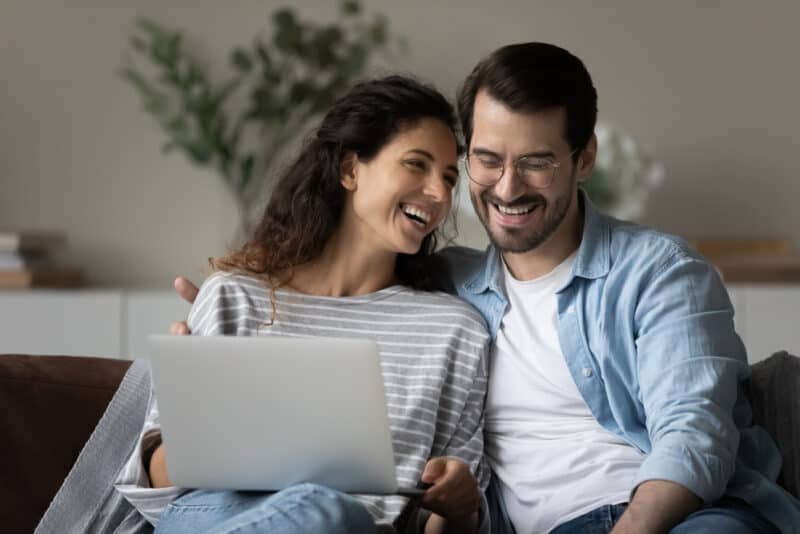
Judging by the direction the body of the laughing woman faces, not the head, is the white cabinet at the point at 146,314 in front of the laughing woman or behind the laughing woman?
behind

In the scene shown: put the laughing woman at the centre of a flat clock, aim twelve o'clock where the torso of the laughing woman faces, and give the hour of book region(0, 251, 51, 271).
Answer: The book is roughly at 5 o'clock from the laughing woman.

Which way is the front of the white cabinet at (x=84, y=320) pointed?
toward the camera

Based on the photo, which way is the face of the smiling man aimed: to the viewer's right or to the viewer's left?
to the viewer's left

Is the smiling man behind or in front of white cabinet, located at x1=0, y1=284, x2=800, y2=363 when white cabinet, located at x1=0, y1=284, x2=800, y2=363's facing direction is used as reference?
in front

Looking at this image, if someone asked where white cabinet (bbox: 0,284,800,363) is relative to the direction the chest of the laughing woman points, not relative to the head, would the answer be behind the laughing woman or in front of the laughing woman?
behind

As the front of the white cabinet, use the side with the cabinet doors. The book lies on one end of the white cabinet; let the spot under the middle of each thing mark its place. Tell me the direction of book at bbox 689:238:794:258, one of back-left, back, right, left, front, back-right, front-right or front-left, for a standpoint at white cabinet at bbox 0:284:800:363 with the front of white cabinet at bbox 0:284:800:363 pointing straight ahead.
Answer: left

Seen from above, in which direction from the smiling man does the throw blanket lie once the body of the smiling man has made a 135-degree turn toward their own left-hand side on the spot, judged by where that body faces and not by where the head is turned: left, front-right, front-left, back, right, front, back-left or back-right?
back

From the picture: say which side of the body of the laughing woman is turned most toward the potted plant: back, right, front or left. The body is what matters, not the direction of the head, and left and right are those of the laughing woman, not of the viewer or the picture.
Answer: back

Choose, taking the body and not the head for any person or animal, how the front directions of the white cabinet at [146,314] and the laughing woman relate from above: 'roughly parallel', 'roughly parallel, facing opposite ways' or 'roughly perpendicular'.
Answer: roughly parallel

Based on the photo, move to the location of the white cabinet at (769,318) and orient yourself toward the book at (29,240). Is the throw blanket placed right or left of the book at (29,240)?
left

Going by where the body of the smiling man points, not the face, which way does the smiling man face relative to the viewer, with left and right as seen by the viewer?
facing the viewer and to the left of the viewer

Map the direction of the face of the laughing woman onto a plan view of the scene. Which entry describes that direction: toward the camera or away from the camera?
toward the camera
